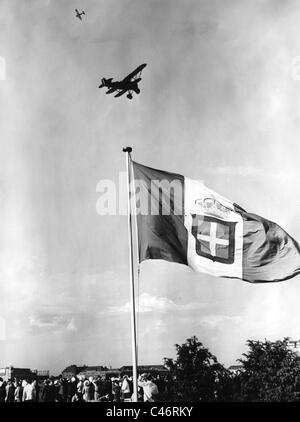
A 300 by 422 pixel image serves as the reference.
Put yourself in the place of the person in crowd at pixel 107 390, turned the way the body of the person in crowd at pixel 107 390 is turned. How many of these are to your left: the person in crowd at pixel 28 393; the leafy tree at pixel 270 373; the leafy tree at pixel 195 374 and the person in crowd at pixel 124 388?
1

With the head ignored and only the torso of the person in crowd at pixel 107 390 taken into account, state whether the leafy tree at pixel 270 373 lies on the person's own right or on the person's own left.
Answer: on the person's own right

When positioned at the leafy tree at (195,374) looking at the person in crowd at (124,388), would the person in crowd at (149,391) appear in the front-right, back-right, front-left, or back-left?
front-left

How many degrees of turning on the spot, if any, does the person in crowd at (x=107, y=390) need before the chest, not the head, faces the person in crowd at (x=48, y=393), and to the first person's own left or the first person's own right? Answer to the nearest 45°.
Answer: approximately 90° to the first person's own left

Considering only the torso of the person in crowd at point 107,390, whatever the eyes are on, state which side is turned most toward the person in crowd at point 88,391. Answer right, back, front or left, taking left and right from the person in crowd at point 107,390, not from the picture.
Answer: left

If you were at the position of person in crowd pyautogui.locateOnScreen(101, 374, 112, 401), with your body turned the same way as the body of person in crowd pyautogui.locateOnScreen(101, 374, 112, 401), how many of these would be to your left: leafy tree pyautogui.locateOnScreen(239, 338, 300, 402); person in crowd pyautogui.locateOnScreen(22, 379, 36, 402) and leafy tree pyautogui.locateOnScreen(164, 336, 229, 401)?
1

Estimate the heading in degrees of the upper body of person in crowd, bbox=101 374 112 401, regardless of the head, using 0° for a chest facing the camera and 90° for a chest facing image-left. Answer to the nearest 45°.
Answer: approximately 180°

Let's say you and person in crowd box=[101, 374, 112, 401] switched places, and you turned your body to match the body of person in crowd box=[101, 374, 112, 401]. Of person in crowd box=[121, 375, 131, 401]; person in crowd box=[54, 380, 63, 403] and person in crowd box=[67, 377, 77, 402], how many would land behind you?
0

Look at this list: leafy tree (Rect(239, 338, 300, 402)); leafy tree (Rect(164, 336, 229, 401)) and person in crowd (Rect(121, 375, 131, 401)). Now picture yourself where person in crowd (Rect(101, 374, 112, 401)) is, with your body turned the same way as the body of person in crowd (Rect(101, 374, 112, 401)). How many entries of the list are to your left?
0
